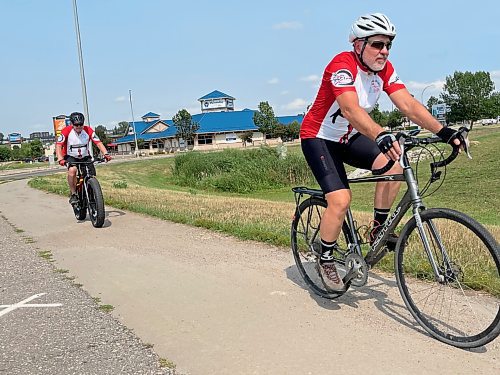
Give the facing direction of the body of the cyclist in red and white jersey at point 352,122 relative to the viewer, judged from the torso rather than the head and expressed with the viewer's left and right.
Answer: facing the viewer and to the right of the viewer

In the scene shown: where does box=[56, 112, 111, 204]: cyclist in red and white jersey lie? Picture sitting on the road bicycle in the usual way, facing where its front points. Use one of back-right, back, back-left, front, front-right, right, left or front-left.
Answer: back

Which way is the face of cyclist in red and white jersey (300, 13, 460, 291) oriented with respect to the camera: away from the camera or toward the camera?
toward the camera

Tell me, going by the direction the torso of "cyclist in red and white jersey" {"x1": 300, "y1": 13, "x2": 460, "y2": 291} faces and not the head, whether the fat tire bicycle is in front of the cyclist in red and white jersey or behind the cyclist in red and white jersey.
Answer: behind

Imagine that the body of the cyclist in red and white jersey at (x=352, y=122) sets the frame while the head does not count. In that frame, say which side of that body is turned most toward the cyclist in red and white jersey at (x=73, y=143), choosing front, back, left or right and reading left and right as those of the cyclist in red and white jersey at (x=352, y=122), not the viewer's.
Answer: back

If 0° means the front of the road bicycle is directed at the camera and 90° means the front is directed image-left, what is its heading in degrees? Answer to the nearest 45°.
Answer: approximately 315°

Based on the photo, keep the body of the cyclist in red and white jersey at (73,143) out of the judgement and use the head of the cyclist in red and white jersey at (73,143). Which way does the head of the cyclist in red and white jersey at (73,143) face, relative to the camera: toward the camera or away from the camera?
toward the camera

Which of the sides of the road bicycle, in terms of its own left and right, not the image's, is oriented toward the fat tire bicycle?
back

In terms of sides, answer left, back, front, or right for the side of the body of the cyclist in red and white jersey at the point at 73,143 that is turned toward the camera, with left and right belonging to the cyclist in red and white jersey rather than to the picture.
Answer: front

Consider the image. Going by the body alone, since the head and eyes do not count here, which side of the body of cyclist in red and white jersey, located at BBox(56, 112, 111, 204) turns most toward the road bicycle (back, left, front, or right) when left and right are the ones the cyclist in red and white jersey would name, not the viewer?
front
